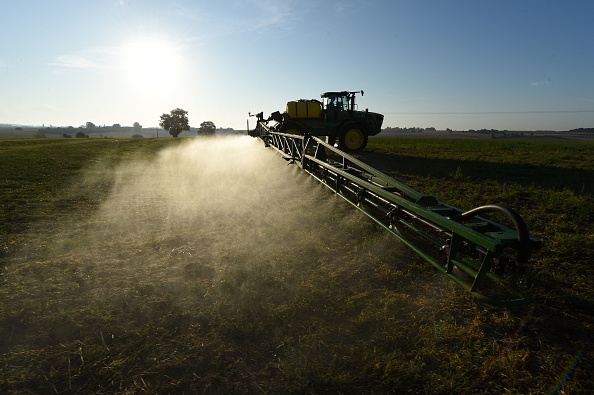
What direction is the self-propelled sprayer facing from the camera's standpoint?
to the viewer's right
